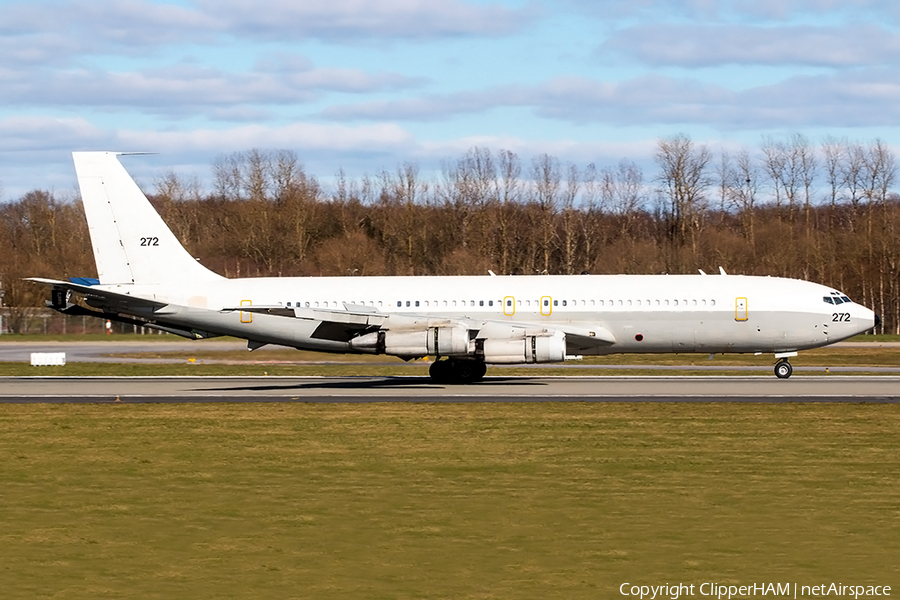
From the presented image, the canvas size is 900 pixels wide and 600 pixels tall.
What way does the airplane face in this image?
to the viewer's right
